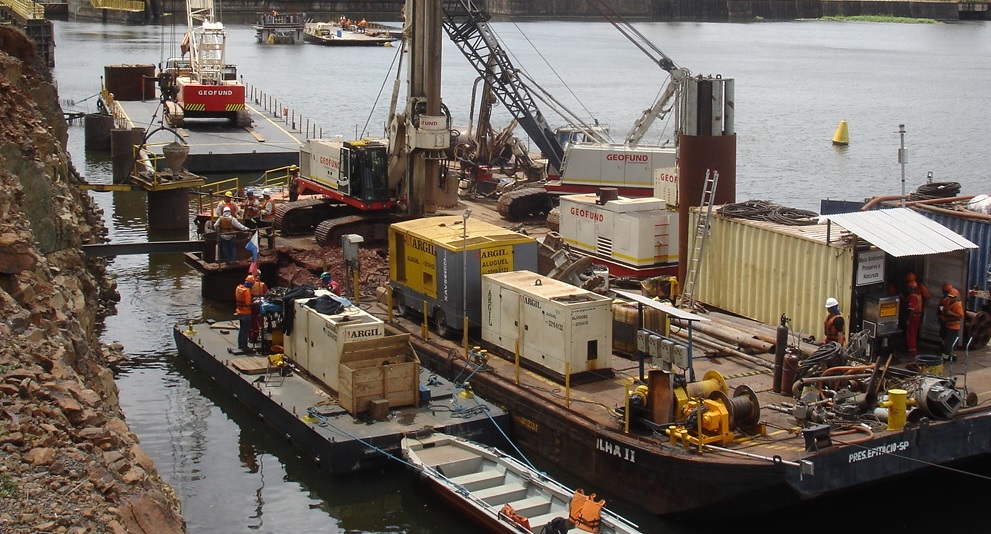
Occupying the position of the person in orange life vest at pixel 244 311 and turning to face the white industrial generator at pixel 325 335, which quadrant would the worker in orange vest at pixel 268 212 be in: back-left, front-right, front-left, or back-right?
back-left

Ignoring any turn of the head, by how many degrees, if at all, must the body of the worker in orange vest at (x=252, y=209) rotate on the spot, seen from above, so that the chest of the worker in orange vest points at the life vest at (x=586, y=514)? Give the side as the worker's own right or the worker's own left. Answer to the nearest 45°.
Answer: approximately 45° to the worker's own left

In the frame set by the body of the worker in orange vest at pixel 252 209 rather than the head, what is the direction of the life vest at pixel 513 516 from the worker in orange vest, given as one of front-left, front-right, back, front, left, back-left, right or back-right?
front-left

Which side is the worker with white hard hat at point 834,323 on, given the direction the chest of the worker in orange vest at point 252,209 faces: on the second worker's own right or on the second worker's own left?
on the second worker's own left

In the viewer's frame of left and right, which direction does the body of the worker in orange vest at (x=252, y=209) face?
facing the viewer and to the left of the viewer

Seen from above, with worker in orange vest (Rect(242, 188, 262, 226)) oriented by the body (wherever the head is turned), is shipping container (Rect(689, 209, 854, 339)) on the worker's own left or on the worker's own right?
on the worker's own left

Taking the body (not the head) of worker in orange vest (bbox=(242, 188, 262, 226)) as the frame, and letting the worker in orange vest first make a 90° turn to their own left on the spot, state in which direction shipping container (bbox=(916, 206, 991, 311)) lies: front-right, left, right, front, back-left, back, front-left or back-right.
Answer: front

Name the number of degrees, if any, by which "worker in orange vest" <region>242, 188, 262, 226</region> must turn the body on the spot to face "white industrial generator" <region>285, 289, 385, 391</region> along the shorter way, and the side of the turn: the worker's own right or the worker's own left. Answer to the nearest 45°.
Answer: approximately 45° to the worker's own left

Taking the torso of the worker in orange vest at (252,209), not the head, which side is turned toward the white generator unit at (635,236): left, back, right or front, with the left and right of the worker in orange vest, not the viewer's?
left

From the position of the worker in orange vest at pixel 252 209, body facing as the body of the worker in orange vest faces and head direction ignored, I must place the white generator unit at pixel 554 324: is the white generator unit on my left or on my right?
on my left

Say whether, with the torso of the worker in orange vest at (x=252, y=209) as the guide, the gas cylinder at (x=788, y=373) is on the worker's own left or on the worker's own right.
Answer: on the worker's own left

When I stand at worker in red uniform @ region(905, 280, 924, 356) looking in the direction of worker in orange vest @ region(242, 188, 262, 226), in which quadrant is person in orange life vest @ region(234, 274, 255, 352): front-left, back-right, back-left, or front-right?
front-left

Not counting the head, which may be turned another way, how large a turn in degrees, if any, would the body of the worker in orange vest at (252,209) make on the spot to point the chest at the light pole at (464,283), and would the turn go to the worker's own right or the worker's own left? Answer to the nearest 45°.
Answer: approximately 45° to the worker's own left
